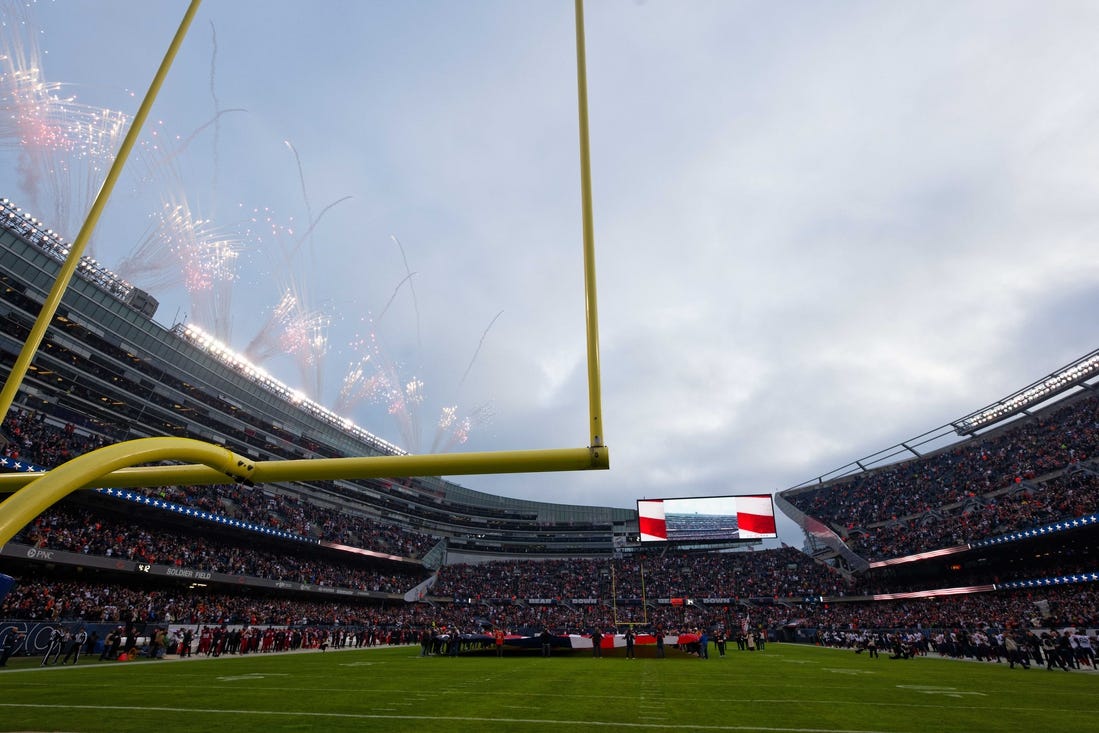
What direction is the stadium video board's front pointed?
toward the camera

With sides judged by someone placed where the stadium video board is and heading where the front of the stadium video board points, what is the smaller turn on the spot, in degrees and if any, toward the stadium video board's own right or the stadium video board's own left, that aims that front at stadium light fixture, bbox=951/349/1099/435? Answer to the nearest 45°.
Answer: approximately 90° to the stadium video board's own left
